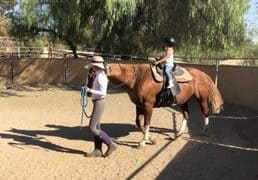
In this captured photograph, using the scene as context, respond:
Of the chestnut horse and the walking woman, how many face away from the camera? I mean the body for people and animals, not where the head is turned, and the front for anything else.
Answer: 0

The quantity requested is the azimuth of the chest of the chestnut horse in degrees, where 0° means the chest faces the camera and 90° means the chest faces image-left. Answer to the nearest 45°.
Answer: approximately 45°

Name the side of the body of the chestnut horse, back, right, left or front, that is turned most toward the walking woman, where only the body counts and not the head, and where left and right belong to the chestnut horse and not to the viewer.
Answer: front

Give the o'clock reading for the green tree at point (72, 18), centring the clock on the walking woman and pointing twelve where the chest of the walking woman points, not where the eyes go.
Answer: The green tree is roughly at 3 o'clock from the walking woman.

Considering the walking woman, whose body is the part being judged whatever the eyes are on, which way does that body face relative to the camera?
to the viewer's left

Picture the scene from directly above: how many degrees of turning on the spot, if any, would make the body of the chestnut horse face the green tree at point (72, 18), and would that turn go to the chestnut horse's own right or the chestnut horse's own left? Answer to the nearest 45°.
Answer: approximately 135° to the chestnut horse's own right

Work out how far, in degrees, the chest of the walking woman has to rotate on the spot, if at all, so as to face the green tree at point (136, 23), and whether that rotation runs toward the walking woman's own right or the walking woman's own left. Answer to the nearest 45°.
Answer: approximately 90° to the walking woman's own right

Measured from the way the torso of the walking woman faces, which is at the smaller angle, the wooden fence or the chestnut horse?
the wooden fence

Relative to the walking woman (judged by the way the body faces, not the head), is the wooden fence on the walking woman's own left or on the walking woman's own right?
on the walking woman's own right

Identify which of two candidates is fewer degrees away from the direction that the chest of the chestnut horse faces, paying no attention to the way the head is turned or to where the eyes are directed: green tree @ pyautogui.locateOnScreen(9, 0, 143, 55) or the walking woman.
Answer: the walking woman

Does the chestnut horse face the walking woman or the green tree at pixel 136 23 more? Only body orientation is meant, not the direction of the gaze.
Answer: the walking woman
